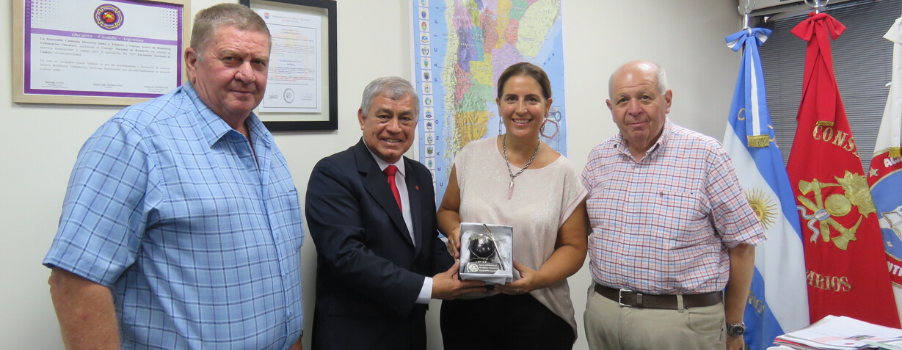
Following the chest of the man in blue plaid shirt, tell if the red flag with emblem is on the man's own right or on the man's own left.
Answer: on the man's own left

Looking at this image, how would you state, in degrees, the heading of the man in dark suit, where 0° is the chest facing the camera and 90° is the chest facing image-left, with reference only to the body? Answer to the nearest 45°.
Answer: approximately 315°

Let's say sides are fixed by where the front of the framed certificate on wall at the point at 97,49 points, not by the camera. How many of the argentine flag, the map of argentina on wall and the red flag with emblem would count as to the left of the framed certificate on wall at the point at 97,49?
3

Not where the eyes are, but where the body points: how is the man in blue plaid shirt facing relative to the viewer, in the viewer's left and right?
facing the viewer and to the right of the viewer

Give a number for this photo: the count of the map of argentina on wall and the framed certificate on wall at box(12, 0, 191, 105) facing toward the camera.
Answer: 2

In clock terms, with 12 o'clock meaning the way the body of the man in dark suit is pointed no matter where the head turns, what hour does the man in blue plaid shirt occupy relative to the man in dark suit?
The man in blue plaid shirt is roughly at 3 o'clock from the man in dark suit.

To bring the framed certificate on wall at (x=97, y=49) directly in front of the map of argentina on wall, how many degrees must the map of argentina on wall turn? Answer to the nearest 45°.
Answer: approximately 45° to its right

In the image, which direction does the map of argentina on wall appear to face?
toward the camera

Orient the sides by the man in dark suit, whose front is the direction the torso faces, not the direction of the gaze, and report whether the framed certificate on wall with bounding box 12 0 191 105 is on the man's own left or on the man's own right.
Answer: on the man's own right

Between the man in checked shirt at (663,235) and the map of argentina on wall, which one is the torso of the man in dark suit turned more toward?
the man in checked shirt

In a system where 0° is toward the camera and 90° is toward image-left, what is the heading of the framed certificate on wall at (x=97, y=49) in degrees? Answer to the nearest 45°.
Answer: approximately 0°
